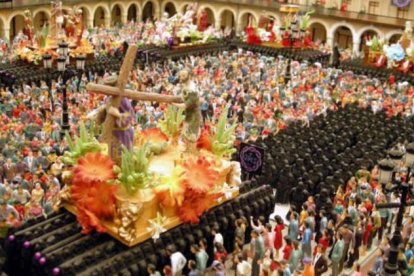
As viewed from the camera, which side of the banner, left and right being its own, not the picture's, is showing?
front

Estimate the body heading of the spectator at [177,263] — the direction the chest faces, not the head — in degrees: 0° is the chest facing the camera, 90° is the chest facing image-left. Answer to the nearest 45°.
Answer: approximately 135°

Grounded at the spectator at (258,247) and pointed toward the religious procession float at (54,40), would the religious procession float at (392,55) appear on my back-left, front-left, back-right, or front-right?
front-right

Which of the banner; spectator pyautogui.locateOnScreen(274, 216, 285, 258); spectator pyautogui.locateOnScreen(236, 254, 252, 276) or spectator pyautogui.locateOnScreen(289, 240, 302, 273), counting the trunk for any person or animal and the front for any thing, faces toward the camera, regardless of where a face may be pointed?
the banner

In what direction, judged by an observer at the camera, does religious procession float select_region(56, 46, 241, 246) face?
facing the viewer and to the left of the viewer

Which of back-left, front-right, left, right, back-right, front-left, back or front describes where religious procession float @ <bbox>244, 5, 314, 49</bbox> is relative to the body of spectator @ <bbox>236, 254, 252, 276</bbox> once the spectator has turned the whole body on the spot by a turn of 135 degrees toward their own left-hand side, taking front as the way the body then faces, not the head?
back

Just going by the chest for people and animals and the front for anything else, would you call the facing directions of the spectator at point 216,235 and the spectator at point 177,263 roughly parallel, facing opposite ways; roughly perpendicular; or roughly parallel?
roughly parallel

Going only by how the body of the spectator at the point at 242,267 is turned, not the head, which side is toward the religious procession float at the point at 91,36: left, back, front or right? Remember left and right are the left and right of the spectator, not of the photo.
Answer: front

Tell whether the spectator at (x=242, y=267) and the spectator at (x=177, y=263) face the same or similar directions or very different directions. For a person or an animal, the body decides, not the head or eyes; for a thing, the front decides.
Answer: same or similar directions

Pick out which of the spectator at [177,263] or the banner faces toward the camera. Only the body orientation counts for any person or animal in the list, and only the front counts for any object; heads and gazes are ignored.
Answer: the banner

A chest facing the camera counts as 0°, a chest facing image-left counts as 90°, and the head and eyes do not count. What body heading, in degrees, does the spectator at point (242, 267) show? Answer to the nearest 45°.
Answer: approximately 135°

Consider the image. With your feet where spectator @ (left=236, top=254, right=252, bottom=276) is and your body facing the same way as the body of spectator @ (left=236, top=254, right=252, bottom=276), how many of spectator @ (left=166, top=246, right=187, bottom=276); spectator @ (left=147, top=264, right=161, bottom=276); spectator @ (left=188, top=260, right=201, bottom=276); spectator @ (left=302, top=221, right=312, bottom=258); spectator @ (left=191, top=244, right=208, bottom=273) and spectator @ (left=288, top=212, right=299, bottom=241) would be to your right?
2

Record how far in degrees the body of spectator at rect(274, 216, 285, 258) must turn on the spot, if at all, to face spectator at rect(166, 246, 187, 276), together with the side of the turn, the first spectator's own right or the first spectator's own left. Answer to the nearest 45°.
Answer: approximately 90° to the first spectator's own left

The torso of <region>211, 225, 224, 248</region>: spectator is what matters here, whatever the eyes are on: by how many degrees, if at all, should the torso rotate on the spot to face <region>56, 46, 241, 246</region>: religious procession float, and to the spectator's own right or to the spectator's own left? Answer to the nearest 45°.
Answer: approximately 45° to the spectator's own left

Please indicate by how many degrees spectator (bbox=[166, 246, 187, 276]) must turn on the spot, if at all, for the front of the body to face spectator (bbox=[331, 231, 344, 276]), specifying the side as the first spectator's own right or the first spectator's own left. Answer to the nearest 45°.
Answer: approximately 135° to the first spectator's own right

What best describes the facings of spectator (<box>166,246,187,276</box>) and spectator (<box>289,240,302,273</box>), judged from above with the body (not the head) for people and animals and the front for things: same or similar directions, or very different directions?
same or similar directions

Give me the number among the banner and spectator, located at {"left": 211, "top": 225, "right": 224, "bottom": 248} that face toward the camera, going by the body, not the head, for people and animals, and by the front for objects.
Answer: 1
